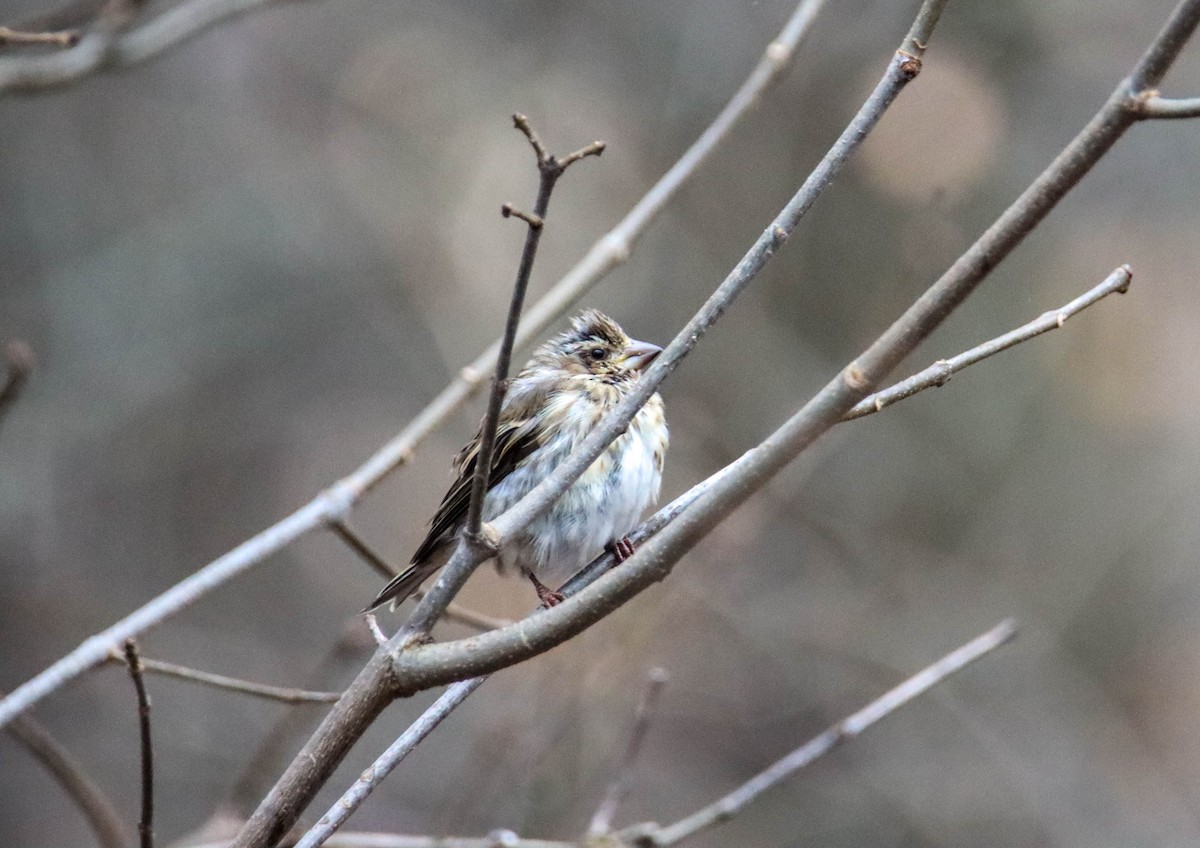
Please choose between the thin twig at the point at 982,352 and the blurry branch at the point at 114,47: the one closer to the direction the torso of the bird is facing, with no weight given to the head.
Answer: the thin twig

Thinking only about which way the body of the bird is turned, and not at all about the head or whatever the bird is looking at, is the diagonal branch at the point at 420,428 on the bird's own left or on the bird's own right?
on the bird's own right

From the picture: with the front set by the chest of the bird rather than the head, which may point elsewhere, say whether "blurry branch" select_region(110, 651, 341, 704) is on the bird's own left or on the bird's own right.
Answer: on the bird's own right

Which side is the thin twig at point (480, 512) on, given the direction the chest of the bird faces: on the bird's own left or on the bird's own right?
on the bird's own right

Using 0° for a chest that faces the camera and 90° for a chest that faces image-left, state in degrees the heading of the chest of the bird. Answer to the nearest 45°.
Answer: approximately 315°
